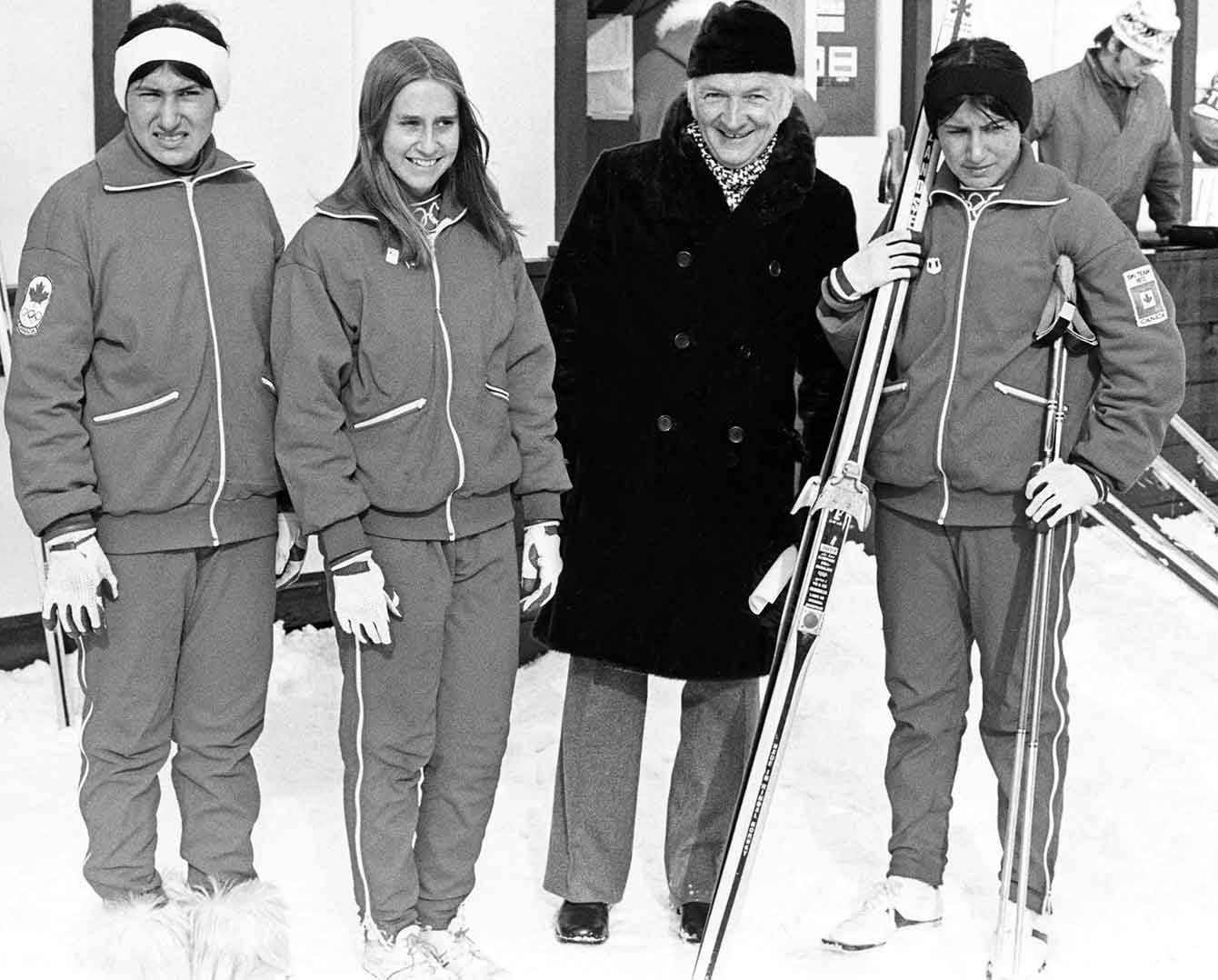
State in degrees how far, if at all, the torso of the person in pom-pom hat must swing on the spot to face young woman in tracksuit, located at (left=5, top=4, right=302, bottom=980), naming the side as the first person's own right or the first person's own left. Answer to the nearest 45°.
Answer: approximately 45° to the first person's own right

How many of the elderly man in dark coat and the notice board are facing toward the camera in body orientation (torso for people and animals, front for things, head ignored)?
2

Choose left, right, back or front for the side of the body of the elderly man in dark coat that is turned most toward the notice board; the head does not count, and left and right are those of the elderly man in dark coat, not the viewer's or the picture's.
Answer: back

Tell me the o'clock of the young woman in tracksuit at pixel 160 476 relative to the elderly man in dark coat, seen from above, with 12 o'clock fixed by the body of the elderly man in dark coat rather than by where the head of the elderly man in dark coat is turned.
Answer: The young woman in tracksuit is roughly at 2 o'clock from the elderly man in dark coat.

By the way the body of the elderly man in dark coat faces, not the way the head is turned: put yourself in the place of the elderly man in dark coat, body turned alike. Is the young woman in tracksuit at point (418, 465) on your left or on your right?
on your right

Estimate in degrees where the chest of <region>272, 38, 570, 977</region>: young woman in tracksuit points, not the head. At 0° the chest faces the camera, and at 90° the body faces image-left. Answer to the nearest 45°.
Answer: approximately 315°

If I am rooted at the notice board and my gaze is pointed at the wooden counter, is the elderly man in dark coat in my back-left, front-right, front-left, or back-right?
back-right

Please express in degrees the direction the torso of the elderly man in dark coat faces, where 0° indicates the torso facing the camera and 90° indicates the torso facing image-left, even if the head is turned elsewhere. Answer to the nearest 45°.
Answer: approximately 0°

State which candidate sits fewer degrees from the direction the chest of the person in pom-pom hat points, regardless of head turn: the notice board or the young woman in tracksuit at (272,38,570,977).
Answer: the young woman in tracksuit

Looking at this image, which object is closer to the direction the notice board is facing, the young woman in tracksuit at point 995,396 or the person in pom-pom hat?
the young woman in tracksuit

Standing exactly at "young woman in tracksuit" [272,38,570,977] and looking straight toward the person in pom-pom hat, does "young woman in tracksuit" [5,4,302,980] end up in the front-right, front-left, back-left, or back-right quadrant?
back-left
